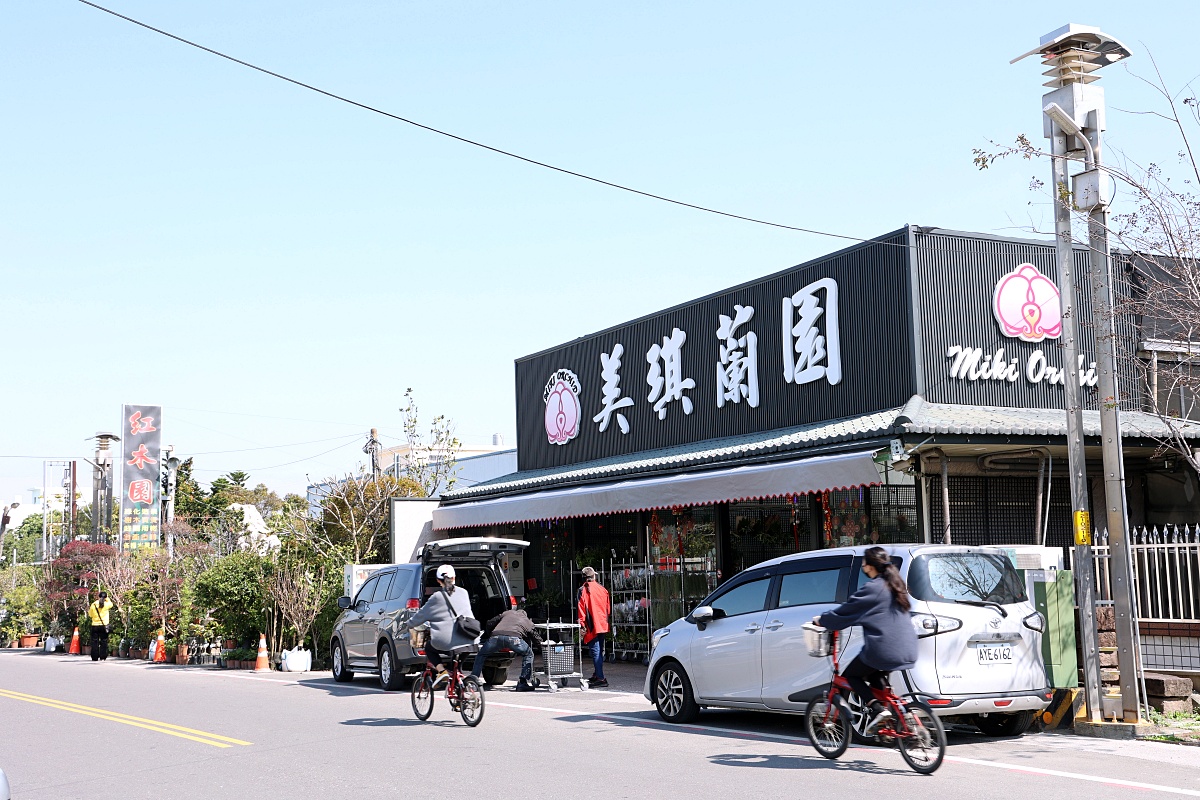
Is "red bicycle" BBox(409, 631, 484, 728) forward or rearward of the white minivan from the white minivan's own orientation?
forward

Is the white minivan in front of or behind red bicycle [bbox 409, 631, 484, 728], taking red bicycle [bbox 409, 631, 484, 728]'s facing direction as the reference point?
behind

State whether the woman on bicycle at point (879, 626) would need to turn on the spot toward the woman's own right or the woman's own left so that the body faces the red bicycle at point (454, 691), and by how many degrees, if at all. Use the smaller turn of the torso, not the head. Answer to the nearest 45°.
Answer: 0° — they already face it

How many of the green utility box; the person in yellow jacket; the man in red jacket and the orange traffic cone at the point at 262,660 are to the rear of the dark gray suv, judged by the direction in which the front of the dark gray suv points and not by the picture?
2

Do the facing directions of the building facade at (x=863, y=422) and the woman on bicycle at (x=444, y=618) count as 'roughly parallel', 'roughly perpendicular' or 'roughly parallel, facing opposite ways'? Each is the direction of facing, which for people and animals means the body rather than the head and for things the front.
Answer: roughly perpendicular

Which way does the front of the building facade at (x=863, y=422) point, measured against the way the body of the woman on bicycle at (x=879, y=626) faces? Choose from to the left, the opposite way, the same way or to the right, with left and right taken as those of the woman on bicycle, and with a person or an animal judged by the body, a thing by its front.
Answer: to the left

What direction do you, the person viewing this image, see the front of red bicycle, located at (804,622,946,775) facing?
facing away from the viewer and to the left of the viewer

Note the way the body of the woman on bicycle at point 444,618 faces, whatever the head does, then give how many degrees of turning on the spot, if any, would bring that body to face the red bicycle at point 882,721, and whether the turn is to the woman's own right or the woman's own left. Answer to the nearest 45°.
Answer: approximately 180°

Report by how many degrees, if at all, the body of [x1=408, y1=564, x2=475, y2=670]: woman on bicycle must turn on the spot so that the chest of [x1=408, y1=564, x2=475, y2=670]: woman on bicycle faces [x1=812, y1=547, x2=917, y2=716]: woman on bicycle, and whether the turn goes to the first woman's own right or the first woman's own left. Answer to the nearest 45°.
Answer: approximately 180°

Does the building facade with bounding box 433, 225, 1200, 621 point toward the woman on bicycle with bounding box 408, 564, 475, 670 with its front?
yes

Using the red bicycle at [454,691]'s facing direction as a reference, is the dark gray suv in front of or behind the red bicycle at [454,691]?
in front

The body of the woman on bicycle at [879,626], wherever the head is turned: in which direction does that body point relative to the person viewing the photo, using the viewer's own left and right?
facing away from the viewer and to the left of the viewer
